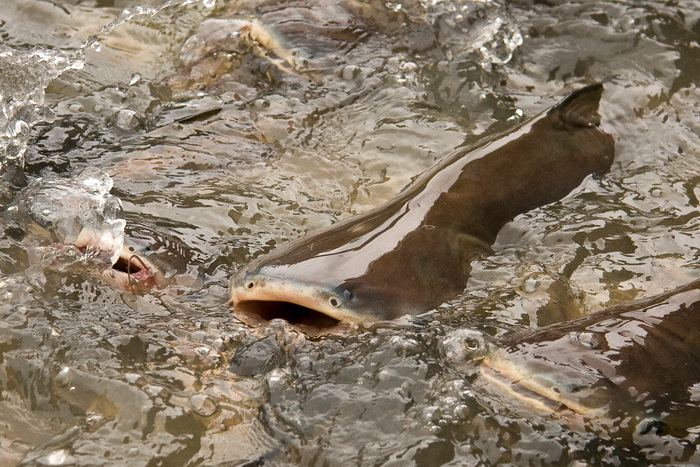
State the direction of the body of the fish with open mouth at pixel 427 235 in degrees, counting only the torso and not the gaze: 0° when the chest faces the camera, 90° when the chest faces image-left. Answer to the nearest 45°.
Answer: approximately 45°

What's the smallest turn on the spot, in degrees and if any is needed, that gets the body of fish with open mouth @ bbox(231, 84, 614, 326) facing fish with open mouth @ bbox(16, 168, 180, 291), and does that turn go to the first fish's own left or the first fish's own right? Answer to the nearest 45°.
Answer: approximately 45° to the first fish's own right

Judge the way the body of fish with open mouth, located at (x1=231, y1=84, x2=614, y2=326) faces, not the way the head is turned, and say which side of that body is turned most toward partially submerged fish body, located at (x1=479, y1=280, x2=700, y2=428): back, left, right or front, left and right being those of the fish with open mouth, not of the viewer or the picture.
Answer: left

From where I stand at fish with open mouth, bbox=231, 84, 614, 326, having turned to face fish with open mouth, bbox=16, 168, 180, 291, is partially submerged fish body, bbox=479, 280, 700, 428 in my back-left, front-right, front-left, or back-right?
back-left

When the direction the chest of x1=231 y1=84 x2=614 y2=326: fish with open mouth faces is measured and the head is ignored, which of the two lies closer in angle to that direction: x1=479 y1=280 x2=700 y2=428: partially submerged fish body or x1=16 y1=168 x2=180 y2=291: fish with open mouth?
the fish with open mouth
